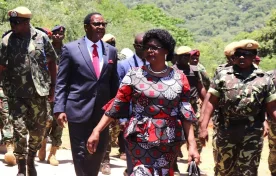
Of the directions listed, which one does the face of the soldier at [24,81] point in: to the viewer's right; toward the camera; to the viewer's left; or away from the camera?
toward the camera

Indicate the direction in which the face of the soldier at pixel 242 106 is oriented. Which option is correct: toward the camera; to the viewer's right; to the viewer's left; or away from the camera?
toward the camera

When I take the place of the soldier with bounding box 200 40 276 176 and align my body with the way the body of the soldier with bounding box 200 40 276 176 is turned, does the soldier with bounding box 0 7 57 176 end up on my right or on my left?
on my right

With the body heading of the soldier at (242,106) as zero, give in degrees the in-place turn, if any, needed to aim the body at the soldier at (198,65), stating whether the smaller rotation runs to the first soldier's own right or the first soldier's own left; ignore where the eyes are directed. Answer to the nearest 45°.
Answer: approximately 180°

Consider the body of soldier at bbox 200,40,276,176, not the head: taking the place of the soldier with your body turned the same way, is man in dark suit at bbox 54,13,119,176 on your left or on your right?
on your right

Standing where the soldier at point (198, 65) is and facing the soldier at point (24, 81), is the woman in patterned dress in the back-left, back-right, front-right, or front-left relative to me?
front-left

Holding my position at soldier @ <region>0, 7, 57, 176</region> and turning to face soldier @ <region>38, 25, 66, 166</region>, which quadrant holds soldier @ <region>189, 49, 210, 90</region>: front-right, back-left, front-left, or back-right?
front-right

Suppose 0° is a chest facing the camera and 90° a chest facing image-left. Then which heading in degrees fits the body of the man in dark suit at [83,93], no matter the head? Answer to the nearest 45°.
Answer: approximately 315°

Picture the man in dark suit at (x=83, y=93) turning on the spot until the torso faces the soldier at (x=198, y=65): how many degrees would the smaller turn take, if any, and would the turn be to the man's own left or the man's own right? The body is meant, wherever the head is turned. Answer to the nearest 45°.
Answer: approximately 90° to the man's own left

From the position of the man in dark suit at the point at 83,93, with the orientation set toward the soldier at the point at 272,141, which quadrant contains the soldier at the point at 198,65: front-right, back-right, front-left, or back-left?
front-left

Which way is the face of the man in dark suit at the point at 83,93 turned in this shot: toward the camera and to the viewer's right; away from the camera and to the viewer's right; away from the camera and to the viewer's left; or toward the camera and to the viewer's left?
toward the camera and to the viewer's right

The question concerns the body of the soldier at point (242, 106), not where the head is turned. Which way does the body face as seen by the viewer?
toward the camera

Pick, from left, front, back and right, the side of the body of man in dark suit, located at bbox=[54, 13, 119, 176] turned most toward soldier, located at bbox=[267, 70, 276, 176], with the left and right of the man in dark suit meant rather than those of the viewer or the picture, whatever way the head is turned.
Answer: left

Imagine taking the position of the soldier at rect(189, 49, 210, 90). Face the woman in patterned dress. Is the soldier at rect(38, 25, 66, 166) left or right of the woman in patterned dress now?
right
